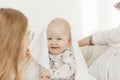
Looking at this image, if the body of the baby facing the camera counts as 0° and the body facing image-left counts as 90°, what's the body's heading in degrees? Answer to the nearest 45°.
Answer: approximately 45°

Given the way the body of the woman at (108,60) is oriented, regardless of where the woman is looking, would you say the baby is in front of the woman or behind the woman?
in front

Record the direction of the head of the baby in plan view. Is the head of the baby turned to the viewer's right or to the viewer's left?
to the viewer's left

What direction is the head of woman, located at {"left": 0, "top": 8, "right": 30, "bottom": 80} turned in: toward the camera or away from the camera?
away from the camera

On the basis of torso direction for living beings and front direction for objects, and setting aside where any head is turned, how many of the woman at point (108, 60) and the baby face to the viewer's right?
0

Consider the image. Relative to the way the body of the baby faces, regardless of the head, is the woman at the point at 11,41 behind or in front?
in front

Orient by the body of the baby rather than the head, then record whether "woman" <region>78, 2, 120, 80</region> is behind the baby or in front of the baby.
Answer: behind

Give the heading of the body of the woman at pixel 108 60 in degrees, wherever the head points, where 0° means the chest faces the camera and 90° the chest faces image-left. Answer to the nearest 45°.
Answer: approximately 90°
